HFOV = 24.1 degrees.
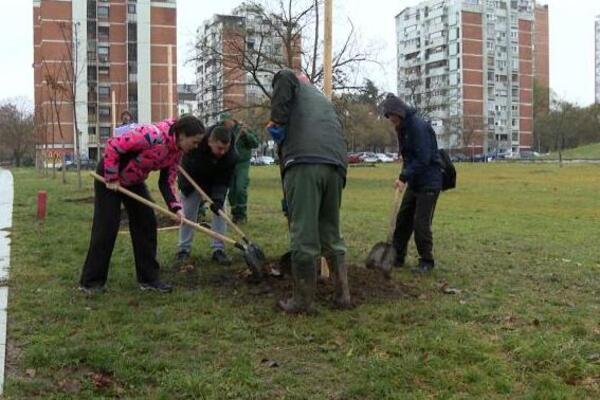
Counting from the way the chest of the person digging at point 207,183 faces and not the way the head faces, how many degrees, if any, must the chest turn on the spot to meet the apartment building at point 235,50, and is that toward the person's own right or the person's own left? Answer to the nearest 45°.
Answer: approximately 135° to the person's own left

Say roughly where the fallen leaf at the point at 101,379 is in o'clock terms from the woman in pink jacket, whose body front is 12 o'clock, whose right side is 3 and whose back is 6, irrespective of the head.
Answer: The fallen leaf is roughly at 3 o'clock from the woman in pink jacket.

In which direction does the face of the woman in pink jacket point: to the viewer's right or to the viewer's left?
to the viewer's right

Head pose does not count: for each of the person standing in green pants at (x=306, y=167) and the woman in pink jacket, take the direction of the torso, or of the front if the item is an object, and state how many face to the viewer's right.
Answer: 1

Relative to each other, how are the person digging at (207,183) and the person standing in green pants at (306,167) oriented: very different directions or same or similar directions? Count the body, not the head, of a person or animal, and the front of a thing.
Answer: very different directions

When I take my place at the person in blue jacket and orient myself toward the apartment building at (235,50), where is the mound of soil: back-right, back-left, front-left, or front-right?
back-left

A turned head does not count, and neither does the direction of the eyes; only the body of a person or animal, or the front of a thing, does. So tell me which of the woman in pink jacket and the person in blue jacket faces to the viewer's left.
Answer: the person in blue jacket

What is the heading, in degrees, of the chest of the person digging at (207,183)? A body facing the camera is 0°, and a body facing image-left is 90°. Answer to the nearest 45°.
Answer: approximately 315°

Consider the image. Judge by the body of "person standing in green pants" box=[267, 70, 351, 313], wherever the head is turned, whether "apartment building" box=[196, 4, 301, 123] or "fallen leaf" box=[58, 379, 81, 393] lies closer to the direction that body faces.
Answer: the apartment building

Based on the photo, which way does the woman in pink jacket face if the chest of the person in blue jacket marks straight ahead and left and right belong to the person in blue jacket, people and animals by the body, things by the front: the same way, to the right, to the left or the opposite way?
the opposite way

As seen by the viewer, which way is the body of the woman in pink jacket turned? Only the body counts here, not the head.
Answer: to the viewer's right

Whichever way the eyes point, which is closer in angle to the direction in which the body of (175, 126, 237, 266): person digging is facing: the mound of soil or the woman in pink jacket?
the mound of soil

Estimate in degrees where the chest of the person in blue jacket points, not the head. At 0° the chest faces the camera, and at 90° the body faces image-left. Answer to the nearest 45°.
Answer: approximately 90°
